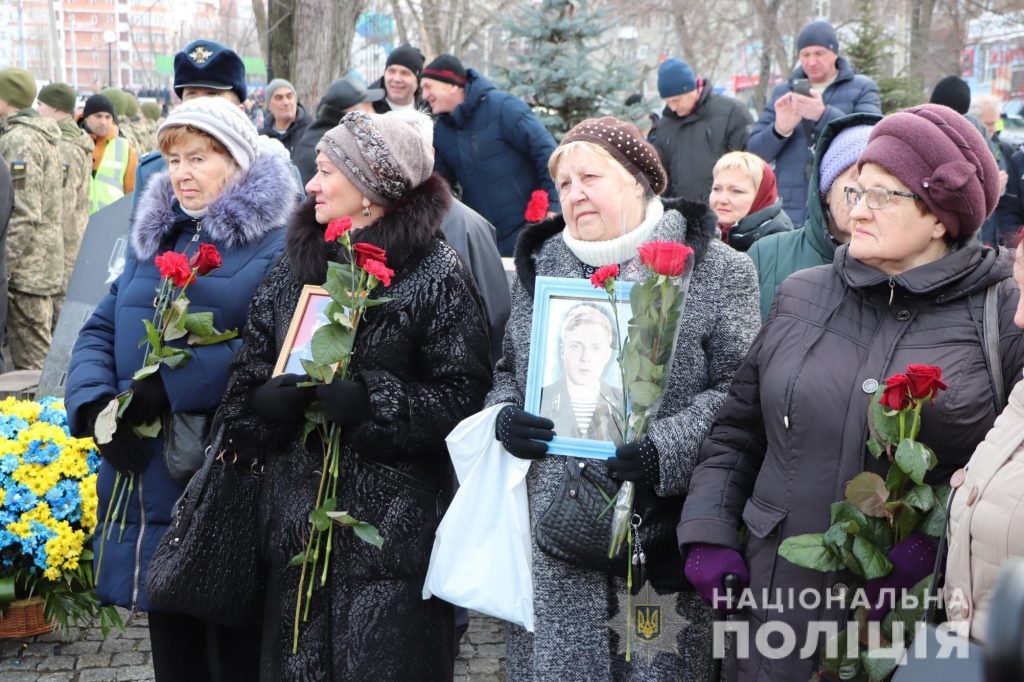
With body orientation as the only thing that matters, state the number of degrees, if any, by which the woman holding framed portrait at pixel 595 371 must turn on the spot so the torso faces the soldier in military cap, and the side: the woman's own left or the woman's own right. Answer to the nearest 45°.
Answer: approximately 90° to the woman's own right

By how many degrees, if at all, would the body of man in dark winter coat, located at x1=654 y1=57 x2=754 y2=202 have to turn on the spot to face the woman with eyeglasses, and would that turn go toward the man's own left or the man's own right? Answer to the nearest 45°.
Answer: approximately 45° to the man's own left

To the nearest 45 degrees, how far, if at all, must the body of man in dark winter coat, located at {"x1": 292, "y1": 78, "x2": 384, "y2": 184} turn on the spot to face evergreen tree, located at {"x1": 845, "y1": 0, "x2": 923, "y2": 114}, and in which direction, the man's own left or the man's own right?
approximately 45° to the man's own left

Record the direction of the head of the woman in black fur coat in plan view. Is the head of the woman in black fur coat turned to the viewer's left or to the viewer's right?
to the viewer's left

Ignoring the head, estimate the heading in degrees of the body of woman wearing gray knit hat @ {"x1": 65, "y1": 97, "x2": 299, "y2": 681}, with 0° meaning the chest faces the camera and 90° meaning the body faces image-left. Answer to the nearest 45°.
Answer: approximately 45°

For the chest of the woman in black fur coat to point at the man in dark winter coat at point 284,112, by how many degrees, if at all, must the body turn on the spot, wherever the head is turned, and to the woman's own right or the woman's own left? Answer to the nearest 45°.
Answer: approximately 135° to the woman's own right

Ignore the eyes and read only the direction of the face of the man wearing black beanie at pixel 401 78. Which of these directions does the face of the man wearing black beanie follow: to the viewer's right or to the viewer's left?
to the viewer's left

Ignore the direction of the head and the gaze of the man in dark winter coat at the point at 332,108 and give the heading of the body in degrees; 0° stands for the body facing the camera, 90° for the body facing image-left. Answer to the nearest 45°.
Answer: approximately 270°
